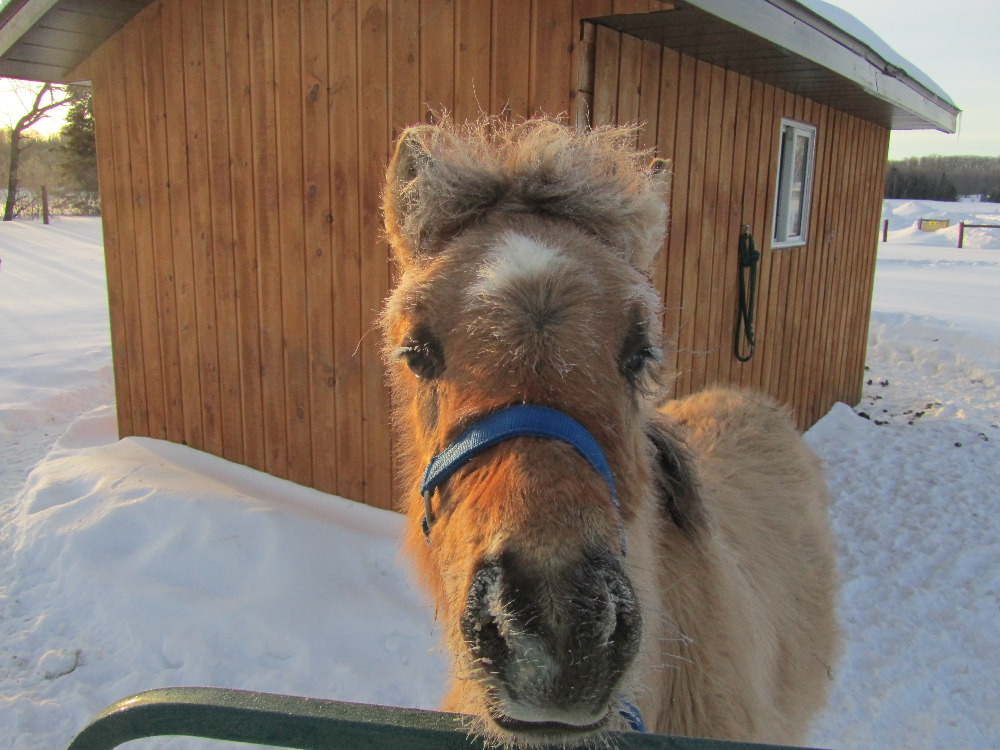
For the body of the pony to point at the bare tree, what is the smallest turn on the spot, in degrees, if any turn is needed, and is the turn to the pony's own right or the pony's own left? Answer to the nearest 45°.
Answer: approximately 90° to the pony's own right

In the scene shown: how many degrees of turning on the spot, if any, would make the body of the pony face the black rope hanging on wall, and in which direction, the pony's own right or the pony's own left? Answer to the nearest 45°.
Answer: approximately 135° to the pony's own right

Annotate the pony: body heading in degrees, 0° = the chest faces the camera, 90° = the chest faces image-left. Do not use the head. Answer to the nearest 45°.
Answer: approximately 45°
